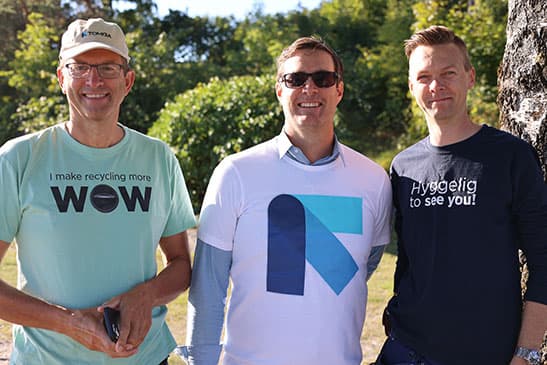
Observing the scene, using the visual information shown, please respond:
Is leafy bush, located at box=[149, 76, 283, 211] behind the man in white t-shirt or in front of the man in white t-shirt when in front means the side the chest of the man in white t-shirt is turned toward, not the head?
behind

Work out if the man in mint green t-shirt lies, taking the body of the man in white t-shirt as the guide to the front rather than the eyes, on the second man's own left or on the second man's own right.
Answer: on the second man's own right

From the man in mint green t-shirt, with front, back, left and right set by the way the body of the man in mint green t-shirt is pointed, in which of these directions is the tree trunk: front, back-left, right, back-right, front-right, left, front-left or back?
left

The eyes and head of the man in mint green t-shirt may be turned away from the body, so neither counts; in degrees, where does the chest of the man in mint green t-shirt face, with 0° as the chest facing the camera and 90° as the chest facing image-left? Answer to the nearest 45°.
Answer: approximately 0°

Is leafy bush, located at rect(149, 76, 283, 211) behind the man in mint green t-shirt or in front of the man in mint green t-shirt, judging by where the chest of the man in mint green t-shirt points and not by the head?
behind

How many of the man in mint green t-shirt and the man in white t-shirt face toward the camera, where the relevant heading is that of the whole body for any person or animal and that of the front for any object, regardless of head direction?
2

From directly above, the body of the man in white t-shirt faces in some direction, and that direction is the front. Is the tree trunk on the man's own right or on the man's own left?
on the man's own left

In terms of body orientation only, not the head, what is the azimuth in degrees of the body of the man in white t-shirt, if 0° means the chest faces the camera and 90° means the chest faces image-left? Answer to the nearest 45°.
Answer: approximately 0°

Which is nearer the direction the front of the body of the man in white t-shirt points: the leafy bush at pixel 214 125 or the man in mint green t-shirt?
the man in mint green t-shirt

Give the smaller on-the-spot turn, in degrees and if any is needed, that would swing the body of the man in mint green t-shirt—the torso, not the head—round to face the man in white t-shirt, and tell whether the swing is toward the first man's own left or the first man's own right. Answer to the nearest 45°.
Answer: approximately 90° to the first man's own left
